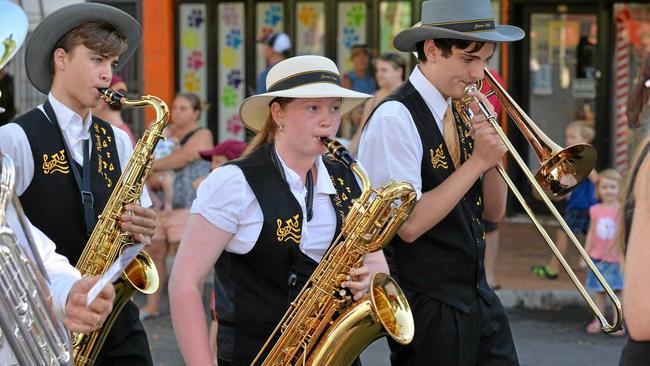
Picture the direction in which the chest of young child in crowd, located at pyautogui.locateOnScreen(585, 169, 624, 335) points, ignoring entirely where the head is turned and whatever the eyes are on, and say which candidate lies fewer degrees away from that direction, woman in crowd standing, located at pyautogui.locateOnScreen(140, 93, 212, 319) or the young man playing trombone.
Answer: the young man playing trombone

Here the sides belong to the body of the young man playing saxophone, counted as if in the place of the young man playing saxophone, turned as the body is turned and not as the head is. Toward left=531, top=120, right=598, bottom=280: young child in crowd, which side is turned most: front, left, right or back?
left

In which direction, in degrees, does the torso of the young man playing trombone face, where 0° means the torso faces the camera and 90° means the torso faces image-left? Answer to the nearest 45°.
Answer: approximately 315°

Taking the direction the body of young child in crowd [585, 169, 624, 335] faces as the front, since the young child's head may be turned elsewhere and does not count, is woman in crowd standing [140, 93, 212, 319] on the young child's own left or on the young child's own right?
on the young child's own right

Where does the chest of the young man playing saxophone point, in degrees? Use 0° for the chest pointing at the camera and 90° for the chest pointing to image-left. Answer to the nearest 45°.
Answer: approximately 315°

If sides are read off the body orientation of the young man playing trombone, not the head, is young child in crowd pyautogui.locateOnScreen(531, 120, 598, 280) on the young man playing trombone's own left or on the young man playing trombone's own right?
on the young man playing trombone's own left

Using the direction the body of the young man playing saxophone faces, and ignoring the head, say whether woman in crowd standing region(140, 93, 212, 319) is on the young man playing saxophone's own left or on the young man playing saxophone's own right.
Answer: on the young man playing saxophone's own left
